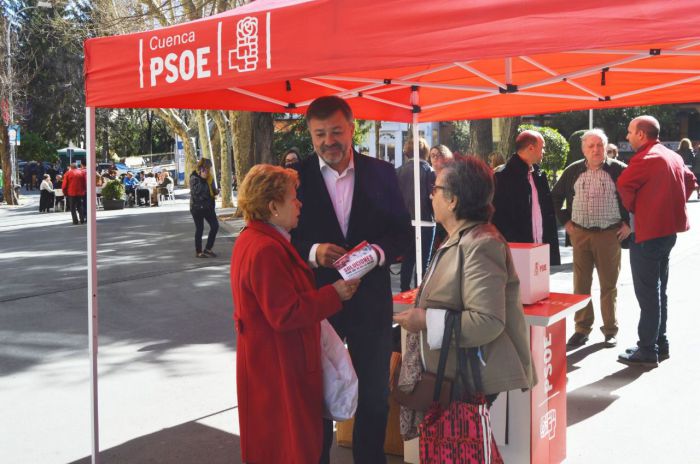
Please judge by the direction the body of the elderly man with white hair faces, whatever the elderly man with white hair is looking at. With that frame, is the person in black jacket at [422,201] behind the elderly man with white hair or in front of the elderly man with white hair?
behind

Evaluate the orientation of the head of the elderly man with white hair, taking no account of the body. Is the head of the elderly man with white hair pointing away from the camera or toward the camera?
toward the camera

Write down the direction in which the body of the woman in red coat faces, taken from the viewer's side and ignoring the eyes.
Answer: to the viewer's right

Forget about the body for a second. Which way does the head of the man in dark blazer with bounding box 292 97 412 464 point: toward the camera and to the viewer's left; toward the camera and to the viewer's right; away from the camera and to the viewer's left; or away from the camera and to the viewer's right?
toward the camera and to the viewer's left

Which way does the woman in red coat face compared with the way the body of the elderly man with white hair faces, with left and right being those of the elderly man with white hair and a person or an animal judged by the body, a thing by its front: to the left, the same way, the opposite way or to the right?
to the left

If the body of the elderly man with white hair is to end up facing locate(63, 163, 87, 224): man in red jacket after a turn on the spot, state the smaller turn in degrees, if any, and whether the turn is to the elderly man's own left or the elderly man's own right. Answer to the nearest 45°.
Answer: approximately 135° to the elderly man's own right

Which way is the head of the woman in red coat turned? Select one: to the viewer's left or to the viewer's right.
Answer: to the viewer's right

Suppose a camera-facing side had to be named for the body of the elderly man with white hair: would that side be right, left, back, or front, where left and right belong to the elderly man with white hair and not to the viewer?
front
